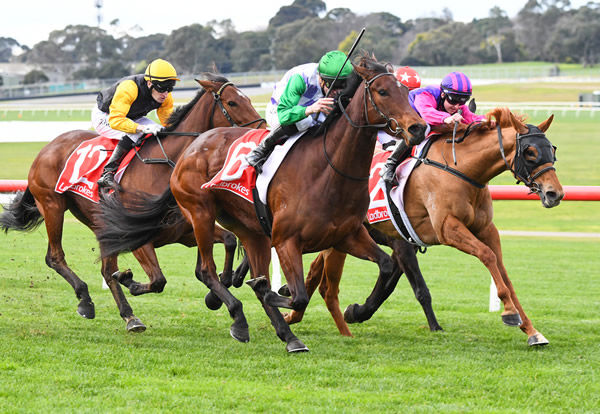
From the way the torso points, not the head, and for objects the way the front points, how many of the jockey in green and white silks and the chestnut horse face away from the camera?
0

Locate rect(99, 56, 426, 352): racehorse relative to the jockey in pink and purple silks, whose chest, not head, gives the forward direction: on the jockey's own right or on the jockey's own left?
on the jockey's own right

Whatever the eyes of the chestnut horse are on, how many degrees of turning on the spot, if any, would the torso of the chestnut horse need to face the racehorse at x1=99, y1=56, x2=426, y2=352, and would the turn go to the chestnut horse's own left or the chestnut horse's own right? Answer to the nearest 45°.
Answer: approximately 90° to the chestnut horse's own right

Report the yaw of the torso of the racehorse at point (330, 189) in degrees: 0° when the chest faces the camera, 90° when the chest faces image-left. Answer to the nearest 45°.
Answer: approximately 315°

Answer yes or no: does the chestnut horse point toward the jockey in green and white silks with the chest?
no

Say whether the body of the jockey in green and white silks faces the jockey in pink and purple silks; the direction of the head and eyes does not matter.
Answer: no

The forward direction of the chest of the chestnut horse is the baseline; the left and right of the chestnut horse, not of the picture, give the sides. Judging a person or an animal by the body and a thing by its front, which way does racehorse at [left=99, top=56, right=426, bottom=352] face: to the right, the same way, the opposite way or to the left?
the same way

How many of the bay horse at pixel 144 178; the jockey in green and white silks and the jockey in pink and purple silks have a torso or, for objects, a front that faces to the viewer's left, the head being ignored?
0

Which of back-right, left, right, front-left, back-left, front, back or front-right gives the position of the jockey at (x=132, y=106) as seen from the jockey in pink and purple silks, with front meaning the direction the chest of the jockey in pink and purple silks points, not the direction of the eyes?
back-right

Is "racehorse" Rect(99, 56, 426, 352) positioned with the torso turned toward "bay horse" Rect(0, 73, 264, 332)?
no

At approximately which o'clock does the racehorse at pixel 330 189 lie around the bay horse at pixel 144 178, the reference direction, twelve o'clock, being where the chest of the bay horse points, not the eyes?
The racehorse is roughly at 2 o'clock from the bay horse.

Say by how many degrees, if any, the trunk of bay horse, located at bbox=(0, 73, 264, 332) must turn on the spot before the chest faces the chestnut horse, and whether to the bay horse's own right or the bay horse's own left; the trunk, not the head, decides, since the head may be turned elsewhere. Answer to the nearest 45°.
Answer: approximately 45° to the bay horse's own right

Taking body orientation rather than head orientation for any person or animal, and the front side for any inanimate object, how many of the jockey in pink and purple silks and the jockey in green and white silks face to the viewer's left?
0

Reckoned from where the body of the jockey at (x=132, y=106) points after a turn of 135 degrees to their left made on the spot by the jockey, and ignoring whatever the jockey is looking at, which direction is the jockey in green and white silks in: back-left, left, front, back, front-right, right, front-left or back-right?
back-right

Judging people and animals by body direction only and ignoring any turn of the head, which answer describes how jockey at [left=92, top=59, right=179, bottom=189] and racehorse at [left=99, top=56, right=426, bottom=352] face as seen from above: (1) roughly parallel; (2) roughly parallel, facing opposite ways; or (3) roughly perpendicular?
roughly parallel

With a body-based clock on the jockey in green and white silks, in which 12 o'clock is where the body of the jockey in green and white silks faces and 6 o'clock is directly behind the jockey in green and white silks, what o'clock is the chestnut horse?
The chestnut horse is roughly at 10 o'clock from the jockey in green and white silks.

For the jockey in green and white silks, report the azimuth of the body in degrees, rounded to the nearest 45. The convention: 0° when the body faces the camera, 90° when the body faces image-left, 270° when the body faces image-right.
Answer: approximately 315°

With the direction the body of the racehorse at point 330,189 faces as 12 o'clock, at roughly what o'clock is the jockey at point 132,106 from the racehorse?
The jockey is roughly at 6 o'clock from the racehorse.

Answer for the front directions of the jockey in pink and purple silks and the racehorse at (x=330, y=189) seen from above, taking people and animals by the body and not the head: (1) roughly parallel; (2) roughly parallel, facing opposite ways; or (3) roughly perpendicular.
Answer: roughly parallel

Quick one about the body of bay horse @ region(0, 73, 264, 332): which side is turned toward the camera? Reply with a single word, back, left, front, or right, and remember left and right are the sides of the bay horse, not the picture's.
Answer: right
